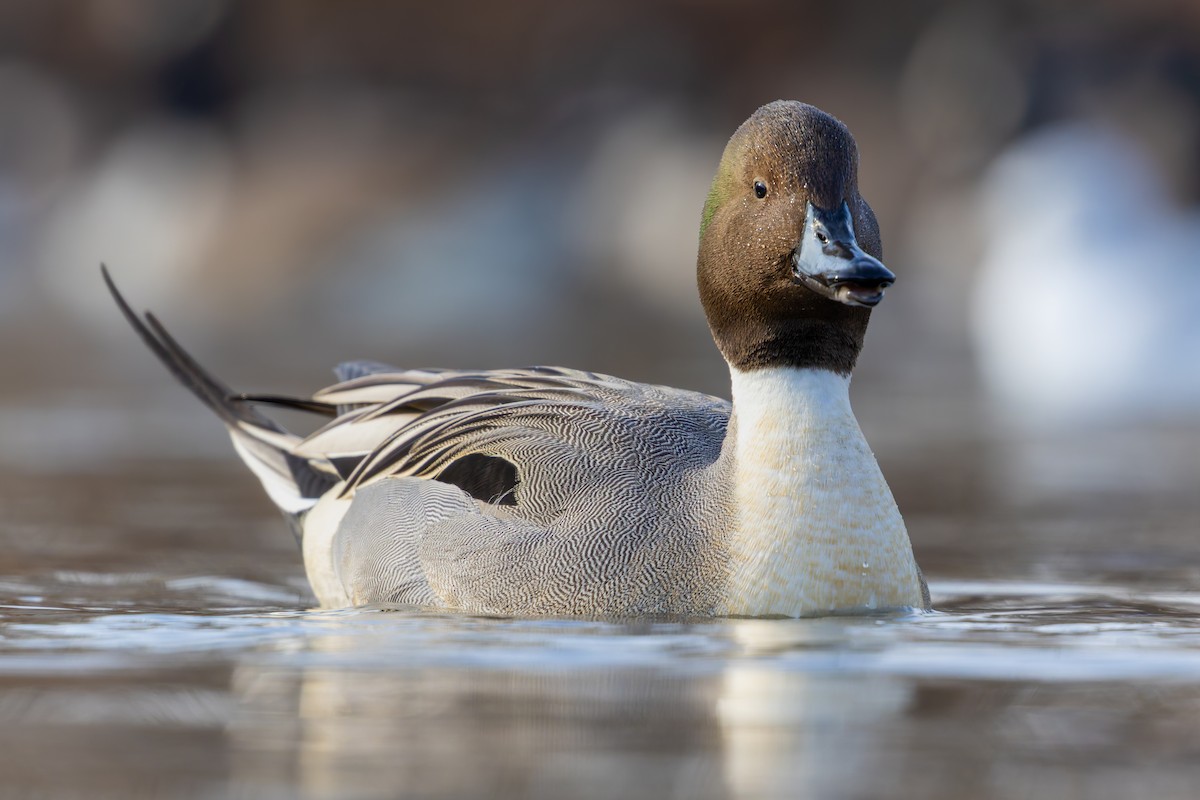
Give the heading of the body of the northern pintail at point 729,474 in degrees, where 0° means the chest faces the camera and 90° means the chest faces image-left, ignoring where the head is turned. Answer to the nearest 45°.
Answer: approximately 315°
